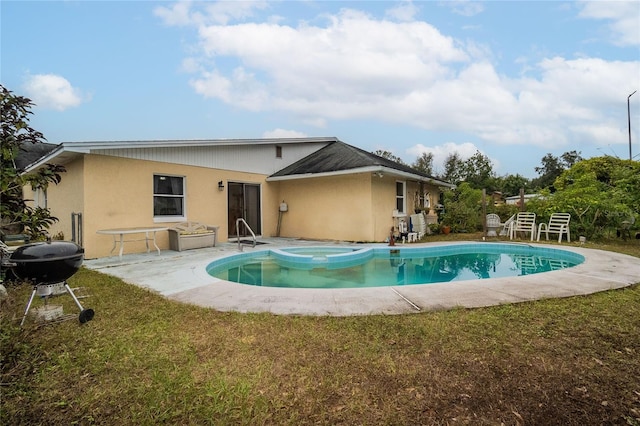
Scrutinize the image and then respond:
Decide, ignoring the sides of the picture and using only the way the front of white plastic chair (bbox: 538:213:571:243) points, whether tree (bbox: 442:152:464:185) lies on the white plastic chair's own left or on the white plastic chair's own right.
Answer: on the white plastic chair's own right

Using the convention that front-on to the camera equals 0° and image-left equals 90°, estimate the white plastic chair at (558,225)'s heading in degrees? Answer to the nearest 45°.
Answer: approximately 45°

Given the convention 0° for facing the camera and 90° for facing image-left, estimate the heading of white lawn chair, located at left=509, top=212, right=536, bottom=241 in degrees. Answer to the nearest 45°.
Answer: approximately 45°

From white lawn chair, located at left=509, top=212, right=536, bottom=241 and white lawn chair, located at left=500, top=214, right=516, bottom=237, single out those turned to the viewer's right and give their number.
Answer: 0
